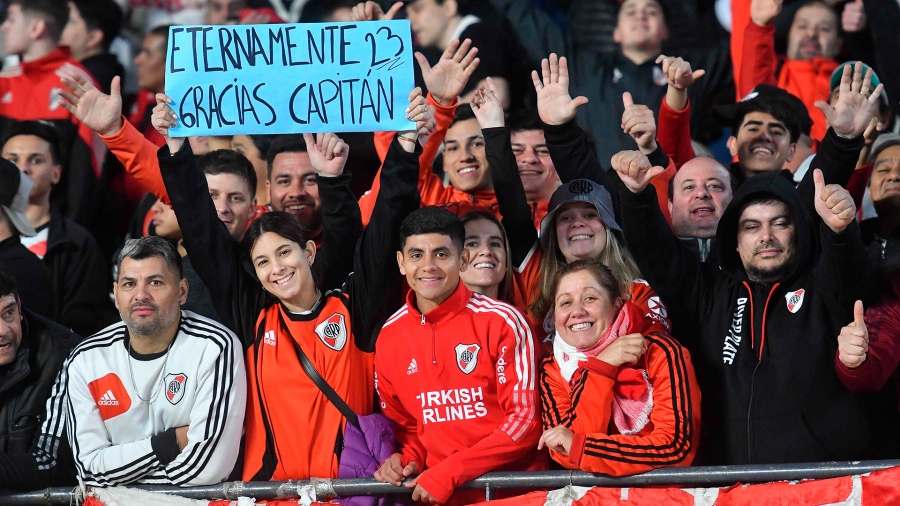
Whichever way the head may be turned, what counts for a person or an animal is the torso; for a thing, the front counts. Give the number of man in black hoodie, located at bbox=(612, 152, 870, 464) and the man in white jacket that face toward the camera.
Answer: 2

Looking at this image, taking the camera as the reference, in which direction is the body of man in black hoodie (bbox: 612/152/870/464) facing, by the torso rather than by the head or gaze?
toward the camera

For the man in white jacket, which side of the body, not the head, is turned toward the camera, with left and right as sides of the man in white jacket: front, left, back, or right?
front

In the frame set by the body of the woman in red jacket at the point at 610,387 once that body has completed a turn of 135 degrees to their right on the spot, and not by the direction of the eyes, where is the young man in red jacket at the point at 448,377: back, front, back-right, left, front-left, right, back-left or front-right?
left

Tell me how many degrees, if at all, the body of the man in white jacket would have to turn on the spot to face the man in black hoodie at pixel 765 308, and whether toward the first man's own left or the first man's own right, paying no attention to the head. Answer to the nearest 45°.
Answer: approximately 90° to the first man's own left

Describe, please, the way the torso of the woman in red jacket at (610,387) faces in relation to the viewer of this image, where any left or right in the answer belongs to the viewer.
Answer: facing the viewer and to the left of the viewer
